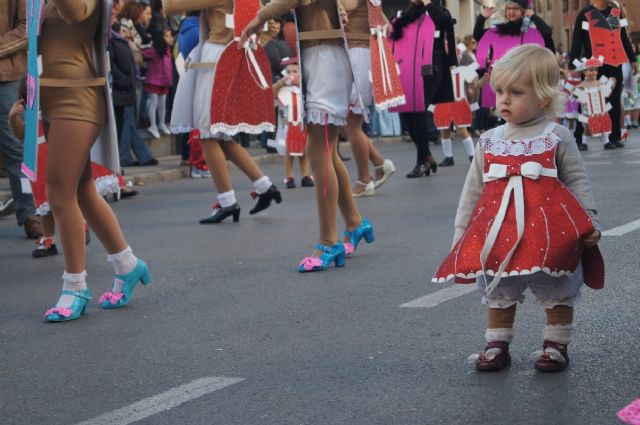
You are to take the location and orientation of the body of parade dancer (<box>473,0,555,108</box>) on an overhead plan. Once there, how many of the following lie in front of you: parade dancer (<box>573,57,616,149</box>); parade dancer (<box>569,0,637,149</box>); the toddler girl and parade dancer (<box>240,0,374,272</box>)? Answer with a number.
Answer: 2

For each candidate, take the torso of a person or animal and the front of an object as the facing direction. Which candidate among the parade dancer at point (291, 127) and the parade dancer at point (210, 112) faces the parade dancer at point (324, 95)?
the parade dancer at point (291, 127)

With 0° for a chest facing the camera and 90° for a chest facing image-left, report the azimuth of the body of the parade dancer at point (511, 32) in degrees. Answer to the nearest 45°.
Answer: approximately 0°

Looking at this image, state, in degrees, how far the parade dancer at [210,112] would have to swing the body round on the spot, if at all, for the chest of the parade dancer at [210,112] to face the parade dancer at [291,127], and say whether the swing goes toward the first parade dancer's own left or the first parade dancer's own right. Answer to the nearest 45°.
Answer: approximately 90° to the first parade dancer's own right

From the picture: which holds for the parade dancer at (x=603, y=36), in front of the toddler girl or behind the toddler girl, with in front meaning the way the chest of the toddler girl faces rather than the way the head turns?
behind
